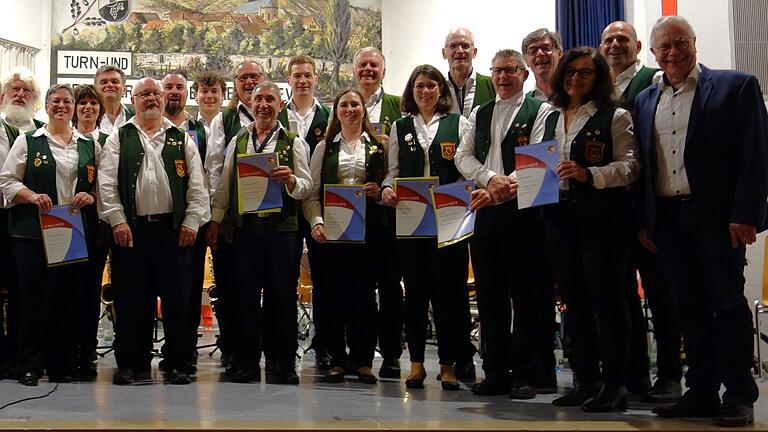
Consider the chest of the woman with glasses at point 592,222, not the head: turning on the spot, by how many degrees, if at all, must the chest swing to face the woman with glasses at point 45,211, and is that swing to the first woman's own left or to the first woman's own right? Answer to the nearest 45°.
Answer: approximately 45° to the first woman's own right

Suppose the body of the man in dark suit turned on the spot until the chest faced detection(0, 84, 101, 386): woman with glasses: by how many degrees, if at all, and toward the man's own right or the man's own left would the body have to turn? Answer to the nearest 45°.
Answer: approximately 45° to the man's own right

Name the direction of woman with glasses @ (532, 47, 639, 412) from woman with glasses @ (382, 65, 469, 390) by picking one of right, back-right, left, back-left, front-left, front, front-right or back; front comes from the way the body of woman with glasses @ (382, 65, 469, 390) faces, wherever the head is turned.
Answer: front-left

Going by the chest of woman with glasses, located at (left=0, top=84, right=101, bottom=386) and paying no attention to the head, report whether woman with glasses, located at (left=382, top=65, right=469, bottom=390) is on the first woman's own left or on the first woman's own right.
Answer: on the first woman's own left

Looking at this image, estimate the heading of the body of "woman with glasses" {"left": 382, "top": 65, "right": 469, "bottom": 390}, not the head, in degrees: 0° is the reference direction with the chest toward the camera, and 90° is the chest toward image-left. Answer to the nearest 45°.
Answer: approximately 0°

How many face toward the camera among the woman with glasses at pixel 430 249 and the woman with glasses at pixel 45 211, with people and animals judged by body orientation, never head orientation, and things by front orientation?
2

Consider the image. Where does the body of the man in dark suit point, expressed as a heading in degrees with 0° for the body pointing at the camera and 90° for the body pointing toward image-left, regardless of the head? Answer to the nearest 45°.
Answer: approximately 45°

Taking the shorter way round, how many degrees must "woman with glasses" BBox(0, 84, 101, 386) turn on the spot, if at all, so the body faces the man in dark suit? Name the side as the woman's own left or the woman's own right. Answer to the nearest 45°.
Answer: approximately 45° to the woman's own left
